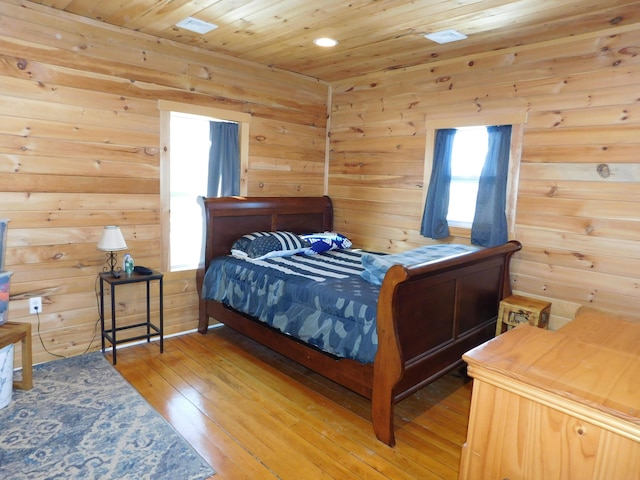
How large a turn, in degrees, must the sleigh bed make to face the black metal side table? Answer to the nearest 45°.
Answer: approximately 135° to its right

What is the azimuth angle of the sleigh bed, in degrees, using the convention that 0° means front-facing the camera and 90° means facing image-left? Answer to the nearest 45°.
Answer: approximately 315°

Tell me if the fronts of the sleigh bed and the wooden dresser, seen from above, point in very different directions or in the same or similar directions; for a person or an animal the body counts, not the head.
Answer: very different directions

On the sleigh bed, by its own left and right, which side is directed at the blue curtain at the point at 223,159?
back
